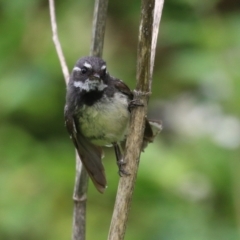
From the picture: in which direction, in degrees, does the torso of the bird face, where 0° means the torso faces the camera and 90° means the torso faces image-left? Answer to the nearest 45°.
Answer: approximately 0°
